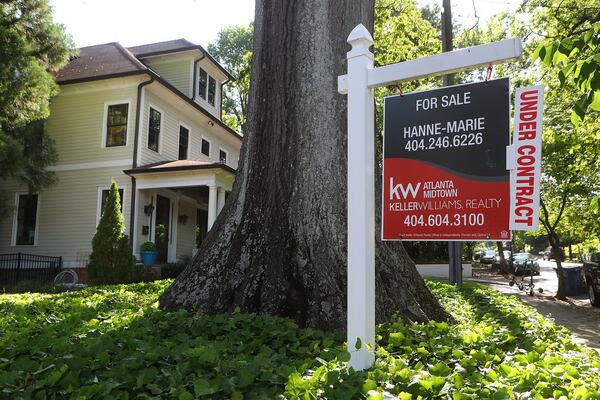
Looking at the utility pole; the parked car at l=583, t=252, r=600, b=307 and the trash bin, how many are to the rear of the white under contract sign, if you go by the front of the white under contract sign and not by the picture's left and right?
3

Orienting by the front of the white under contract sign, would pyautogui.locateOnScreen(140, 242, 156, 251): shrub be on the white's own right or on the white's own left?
on the white's own right

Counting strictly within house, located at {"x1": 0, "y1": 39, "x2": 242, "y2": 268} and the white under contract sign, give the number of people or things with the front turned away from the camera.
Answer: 0

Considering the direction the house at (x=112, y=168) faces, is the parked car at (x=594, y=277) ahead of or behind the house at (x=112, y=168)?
ahead

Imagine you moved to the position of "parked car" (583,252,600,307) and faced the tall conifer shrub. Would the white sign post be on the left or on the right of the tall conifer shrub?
left

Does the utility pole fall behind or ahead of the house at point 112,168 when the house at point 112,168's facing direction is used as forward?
ahead

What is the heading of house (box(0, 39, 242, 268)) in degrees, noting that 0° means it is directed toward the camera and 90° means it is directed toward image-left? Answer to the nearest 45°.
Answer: approximately 315°

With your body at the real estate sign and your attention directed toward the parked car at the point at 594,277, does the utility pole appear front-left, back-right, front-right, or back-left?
front-left

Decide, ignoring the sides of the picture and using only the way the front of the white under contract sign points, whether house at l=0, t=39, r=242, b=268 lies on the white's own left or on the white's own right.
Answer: on the white's own right

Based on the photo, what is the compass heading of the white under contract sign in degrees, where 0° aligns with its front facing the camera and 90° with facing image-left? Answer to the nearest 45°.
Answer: approximately 0°
